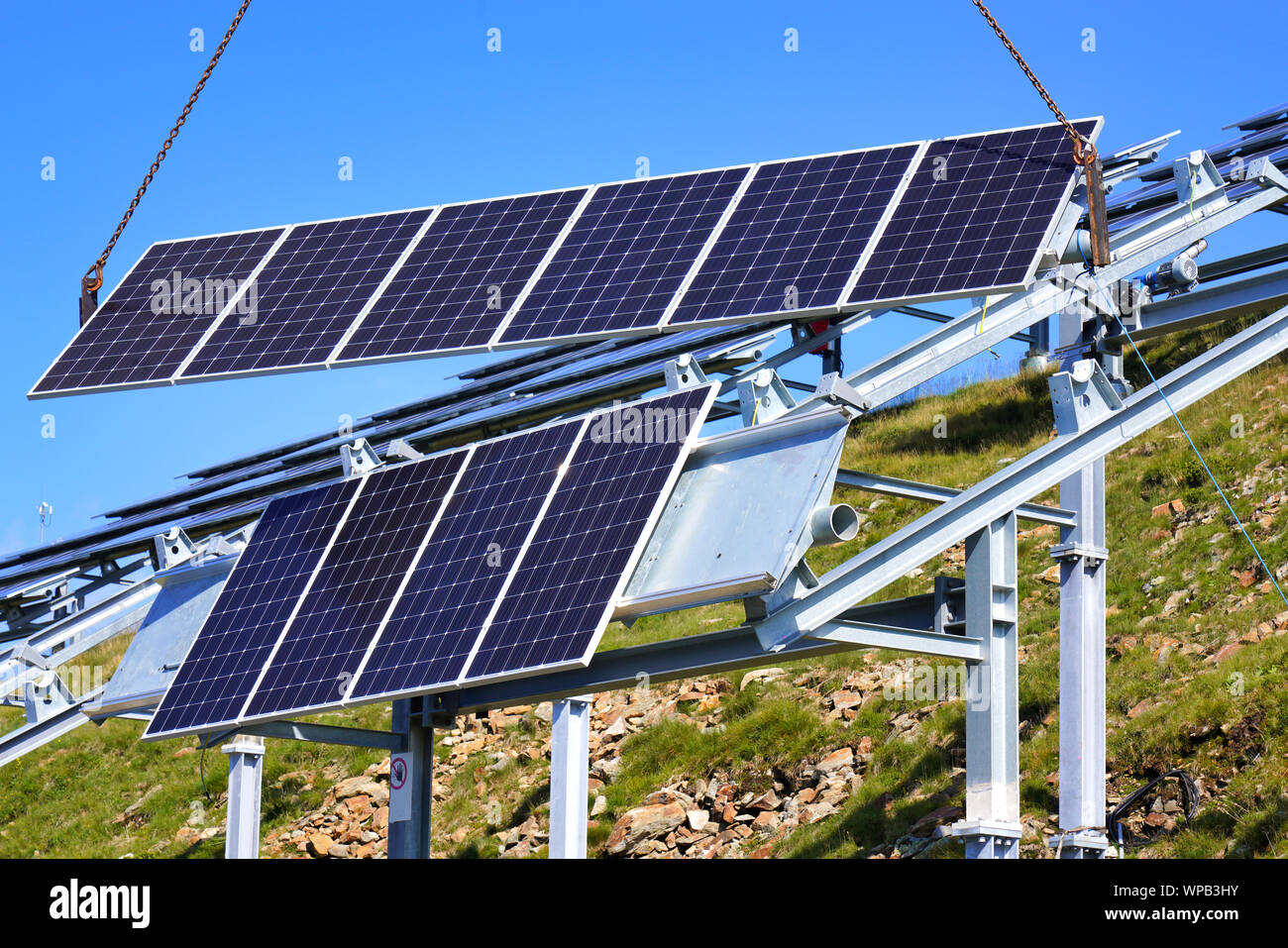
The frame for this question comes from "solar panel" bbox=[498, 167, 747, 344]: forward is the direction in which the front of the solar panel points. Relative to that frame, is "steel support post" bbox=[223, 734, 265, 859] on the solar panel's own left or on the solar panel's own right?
on the solar panel's own right

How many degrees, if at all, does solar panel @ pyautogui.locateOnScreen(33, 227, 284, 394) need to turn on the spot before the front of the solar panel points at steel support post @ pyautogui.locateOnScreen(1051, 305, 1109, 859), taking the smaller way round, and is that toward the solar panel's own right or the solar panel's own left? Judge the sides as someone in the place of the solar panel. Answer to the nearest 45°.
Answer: approximately 90° to the solar panel's own left

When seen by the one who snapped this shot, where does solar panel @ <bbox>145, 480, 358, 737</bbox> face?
facing the viewer and to the left of the viewer

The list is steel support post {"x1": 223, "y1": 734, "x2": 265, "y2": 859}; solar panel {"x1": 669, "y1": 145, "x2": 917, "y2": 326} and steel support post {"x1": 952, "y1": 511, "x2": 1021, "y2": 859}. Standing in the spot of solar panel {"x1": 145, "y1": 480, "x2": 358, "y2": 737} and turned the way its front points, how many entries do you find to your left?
2

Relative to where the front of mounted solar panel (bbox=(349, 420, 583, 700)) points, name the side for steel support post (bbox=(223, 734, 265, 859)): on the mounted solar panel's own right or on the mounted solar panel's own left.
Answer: on the mounted solar panel's own right

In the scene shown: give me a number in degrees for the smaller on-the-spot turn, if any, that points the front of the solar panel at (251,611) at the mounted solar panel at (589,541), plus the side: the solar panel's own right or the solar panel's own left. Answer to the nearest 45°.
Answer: approximately 90° to the solar panel's own left

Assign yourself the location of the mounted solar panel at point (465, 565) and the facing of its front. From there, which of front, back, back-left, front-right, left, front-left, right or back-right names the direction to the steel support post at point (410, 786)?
back-right
